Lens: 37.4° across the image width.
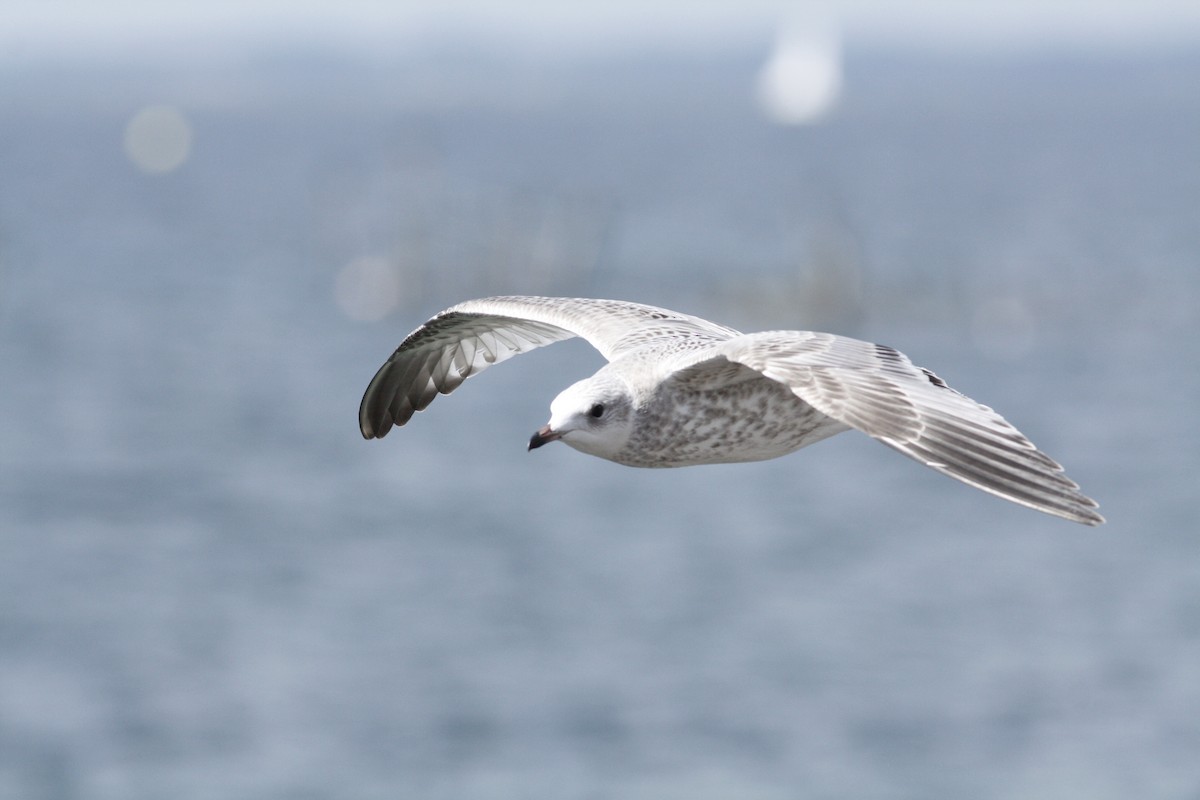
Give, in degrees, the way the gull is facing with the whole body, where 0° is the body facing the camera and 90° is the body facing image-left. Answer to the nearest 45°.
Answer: approximately 45°
